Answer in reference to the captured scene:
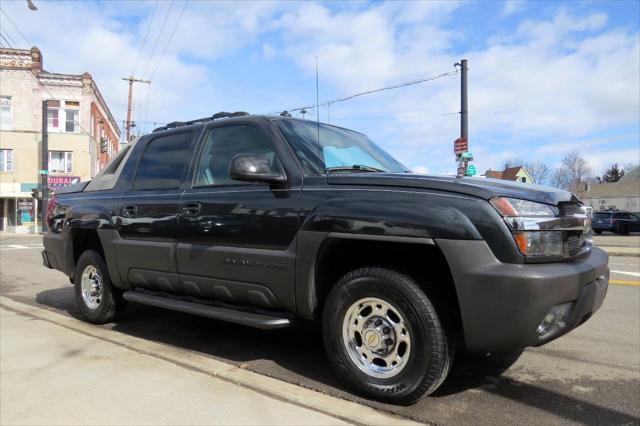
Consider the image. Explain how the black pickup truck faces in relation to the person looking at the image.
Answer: facing the viewer and to the right of the viewer

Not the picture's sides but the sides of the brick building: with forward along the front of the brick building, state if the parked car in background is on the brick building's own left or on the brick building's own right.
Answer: on the brick building's own left

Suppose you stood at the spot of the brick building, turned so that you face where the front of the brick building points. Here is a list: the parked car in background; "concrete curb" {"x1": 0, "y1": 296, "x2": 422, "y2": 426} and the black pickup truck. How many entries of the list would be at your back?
0

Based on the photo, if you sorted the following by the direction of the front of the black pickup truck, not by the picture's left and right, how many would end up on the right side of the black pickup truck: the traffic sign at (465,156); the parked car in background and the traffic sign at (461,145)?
0

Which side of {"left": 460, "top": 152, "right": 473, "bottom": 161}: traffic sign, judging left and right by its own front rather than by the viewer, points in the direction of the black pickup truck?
front

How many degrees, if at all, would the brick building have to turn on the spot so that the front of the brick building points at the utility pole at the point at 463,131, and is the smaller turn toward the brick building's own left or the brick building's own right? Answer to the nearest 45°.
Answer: approximately 45° to the brick building's own left

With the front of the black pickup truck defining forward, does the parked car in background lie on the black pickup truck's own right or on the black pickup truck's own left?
on the black pickup truck's own left

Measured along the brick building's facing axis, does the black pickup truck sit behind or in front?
in front

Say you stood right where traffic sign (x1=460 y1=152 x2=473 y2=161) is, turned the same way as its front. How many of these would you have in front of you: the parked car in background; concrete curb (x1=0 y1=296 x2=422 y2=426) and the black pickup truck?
2

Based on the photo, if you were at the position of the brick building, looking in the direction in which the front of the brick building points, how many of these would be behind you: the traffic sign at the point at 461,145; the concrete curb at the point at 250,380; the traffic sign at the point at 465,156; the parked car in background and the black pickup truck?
0

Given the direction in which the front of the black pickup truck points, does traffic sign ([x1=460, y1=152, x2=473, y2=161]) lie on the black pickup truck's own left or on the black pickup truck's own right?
on the black pickup truck's own left

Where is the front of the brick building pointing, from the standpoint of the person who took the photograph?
facing the viewer

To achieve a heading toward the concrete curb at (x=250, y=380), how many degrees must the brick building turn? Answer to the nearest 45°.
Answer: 0° — it already faces it

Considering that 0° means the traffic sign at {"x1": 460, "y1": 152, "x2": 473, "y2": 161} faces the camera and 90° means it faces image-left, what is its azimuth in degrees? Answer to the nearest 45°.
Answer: approximately 0°
